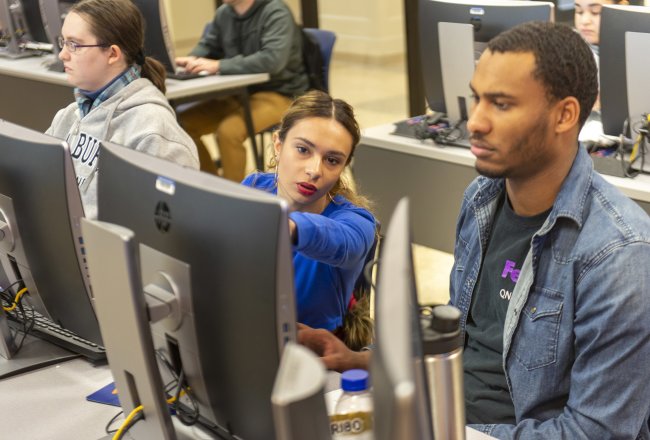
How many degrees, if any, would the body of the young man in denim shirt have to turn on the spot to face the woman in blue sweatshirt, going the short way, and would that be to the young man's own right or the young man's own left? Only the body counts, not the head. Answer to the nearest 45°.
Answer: approximately 90° to the young man's own right

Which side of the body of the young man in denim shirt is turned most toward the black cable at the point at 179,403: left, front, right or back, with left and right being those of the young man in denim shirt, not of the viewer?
front

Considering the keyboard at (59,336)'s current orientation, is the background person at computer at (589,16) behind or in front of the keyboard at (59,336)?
in front

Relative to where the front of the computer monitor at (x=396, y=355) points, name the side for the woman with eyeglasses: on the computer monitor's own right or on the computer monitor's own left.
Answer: on the computer monitor's own left

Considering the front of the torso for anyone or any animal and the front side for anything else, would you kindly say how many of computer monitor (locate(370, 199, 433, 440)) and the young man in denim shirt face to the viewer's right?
1

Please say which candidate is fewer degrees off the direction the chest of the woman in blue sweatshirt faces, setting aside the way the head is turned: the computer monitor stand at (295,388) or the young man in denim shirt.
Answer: the computer monitor stand

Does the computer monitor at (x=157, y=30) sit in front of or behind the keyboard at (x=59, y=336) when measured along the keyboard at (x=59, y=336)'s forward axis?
in front

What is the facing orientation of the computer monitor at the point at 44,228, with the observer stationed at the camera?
facing away from the viewer and to the right of the viewer

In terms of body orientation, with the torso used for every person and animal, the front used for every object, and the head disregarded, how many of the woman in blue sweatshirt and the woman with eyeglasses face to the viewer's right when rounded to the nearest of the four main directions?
0

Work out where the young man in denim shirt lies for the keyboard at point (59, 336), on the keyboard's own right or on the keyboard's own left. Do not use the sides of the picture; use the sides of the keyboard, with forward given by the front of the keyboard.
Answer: on the keyboard's own right

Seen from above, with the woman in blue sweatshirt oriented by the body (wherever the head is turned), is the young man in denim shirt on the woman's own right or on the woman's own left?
on the woman's own left

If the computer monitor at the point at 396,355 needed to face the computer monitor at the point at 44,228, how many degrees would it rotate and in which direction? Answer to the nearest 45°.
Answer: approximately 135° to its left
